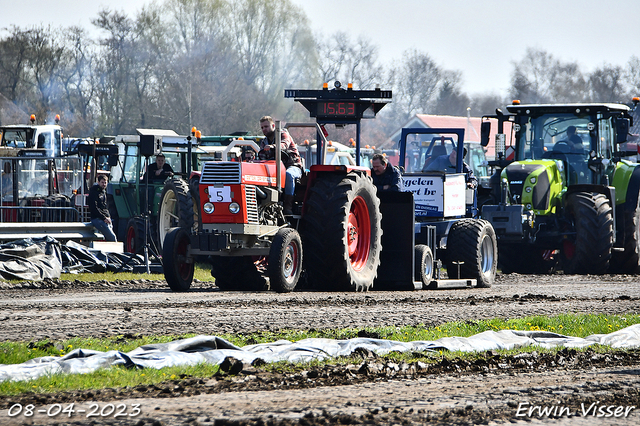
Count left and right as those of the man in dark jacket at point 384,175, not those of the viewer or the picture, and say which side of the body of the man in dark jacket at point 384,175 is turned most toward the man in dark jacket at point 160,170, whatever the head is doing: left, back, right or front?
right

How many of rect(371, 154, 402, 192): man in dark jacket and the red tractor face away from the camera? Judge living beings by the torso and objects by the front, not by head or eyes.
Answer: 0

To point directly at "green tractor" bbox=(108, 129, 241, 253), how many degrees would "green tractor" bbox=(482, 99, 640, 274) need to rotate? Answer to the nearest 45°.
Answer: approximately 45° to its right

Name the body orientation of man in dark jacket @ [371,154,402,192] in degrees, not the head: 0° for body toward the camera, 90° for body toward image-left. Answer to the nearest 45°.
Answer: approximately 45°

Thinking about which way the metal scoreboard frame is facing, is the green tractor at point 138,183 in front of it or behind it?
behind

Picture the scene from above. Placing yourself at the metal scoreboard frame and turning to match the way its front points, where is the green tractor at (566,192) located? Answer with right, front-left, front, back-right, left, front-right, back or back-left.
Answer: back-left

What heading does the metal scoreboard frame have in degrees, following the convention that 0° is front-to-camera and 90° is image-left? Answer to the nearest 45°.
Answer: approximately 0°

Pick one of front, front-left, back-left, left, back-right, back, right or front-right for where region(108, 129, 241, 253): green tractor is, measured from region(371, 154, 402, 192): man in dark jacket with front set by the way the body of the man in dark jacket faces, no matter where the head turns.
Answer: right

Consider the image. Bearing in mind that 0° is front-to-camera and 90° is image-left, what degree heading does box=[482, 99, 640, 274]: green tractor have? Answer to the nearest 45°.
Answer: approximately 45°

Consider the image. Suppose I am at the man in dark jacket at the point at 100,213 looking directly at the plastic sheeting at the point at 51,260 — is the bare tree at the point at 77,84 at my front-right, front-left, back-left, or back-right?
back-right

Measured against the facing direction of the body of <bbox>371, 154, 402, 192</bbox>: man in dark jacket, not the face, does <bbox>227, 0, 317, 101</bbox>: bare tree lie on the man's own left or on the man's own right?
on the man's own right

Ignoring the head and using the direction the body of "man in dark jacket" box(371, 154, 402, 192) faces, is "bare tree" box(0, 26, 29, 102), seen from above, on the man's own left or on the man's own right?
on the man's own right

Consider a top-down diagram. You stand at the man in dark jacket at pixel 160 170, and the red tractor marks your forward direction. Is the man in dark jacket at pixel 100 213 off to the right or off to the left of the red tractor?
right
